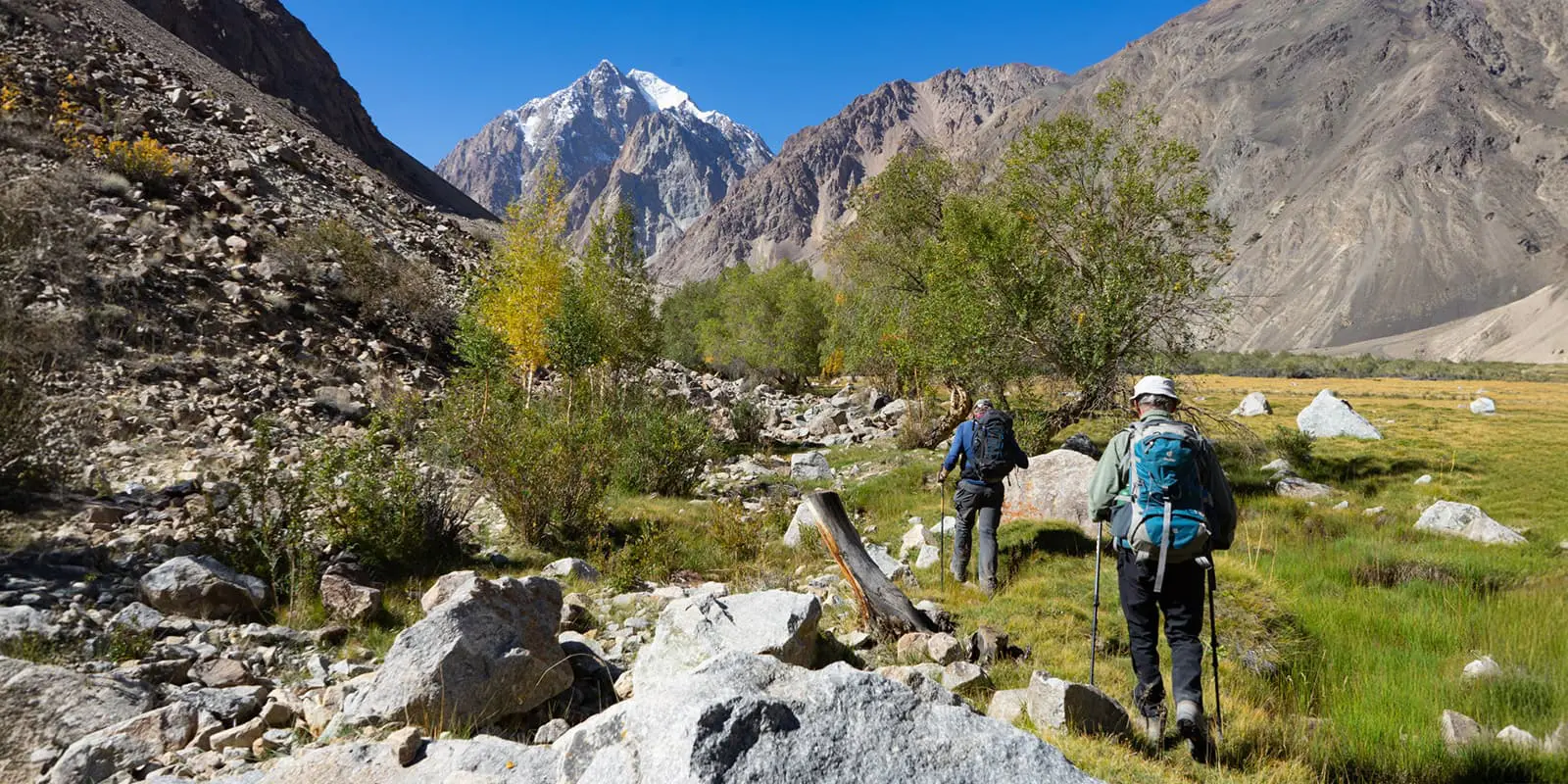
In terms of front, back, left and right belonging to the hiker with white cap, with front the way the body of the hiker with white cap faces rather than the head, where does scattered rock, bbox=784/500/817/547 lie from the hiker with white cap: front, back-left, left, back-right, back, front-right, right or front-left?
front-left

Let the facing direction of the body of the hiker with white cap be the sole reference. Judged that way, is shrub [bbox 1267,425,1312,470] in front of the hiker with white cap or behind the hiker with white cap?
in front

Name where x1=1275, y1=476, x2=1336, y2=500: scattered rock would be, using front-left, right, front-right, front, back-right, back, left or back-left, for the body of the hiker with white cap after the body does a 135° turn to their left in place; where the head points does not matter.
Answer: back-right

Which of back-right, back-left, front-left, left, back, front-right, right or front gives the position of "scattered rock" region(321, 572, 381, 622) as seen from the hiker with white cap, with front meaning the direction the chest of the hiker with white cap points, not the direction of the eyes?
left

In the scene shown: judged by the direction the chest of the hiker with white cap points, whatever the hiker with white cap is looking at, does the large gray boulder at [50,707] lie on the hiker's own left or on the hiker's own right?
on the hiker's own left

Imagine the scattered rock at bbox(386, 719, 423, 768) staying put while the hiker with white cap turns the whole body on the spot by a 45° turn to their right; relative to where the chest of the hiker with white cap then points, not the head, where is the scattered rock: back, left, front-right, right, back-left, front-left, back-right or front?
back

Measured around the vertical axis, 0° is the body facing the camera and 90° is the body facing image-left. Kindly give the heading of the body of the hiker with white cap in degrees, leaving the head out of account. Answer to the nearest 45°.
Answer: approximately 180°

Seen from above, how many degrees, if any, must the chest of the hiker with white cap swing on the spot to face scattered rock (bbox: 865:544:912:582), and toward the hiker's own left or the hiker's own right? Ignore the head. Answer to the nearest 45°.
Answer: approximately 45° to the hiker's own left

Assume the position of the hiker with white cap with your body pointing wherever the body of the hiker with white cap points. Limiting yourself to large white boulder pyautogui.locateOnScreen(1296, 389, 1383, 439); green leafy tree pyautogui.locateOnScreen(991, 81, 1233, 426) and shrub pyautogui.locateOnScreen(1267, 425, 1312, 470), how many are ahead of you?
3

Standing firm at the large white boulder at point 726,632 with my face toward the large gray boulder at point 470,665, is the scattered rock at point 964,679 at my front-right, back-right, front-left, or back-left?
back-left

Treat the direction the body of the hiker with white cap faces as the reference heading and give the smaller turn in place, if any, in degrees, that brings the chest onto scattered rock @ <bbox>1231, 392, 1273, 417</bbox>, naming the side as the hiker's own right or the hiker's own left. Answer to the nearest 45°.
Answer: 0° — they already face it
